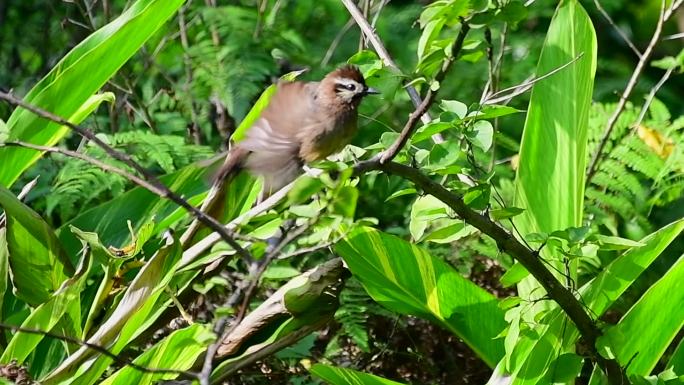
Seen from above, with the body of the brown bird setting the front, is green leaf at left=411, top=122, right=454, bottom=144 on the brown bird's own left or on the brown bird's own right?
on the brown bird's own left

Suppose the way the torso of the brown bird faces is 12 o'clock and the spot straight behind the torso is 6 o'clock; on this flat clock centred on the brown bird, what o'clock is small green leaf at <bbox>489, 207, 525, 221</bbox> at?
The small green leaf is roughly at 12 o'clock from the brown bird.

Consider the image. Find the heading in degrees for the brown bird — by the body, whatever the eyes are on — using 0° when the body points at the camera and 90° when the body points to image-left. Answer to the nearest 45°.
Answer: approximately 270°

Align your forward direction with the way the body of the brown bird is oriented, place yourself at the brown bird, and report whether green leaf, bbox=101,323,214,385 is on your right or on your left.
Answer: on your right

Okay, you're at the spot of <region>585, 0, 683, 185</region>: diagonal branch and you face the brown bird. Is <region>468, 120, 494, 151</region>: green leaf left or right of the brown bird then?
left

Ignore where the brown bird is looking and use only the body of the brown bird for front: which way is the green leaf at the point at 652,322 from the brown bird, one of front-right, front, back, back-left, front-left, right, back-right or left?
front-right

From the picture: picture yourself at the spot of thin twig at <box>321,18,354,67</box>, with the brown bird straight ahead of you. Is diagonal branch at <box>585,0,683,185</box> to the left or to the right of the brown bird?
left

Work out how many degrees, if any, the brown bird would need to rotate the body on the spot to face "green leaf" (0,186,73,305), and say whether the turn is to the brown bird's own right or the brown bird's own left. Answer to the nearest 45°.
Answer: approximately 180°

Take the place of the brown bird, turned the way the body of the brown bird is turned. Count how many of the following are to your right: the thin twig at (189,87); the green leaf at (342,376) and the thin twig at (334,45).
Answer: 1

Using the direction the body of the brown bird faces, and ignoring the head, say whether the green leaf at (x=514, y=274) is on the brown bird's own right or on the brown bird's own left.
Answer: on the brown bird's own right

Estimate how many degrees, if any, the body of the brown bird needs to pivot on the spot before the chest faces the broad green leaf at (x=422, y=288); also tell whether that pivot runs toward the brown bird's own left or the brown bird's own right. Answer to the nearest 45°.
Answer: approximately 45° to the brown bird's own right
